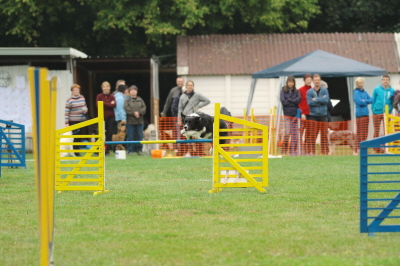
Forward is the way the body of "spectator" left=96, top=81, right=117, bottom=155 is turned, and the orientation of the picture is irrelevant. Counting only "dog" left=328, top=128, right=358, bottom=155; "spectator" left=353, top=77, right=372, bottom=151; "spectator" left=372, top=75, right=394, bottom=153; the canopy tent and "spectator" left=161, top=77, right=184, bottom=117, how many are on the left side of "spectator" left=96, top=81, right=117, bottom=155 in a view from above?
5

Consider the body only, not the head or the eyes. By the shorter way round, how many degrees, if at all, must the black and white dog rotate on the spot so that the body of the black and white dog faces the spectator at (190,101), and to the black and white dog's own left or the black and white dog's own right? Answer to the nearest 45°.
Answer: approximately 135° to the black and white dog's own right

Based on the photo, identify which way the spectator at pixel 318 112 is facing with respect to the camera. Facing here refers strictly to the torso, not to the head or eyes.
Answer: toward the camera

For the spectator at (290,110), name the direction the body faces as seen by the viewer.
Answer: toward the camera

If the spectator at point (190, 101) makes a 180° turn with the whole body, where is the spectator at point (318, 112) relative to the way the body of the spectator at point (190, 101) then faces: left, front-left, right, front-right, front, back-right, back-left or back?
right

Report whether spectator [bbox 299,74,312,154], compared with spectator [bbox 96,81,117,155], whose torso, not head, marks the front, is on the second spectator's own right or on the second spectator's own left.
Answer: on the second spectator's own left

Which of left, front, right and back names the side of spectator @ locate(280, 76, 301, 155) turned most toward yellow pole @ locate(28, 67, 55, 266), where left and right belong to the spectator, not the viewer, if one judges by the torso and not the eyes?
front

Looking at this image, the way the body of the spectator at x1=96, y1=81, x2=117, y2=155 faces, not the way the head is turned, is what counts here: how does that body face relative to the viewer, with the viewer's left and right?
facing the viewer

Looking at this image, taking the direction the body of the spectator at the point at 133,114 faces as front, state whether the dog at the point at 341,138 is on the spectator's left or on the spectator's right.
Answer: on the spectator's left

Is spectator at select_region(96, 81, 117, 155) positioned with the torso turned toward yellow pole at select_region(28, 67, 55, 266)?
yes

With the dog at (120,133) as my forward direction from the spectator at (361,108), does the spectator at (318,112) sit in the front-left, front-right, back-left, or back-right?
front-left

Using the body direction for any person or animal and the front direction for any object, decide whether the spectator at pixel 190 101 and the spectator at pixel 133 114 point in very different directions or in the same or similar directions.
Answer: same or similar directions

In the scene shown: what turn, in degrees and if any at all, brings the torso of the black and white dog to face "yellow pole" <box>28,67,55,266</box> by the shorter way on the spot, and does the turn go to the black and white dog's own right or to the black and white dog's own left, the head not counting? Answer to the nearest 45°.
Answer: approximately 45° to the black and white dog's own left
